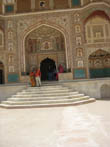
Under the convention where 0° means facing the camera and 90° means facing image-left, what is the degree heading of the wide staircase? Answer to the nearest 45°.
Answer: approximately 0°
